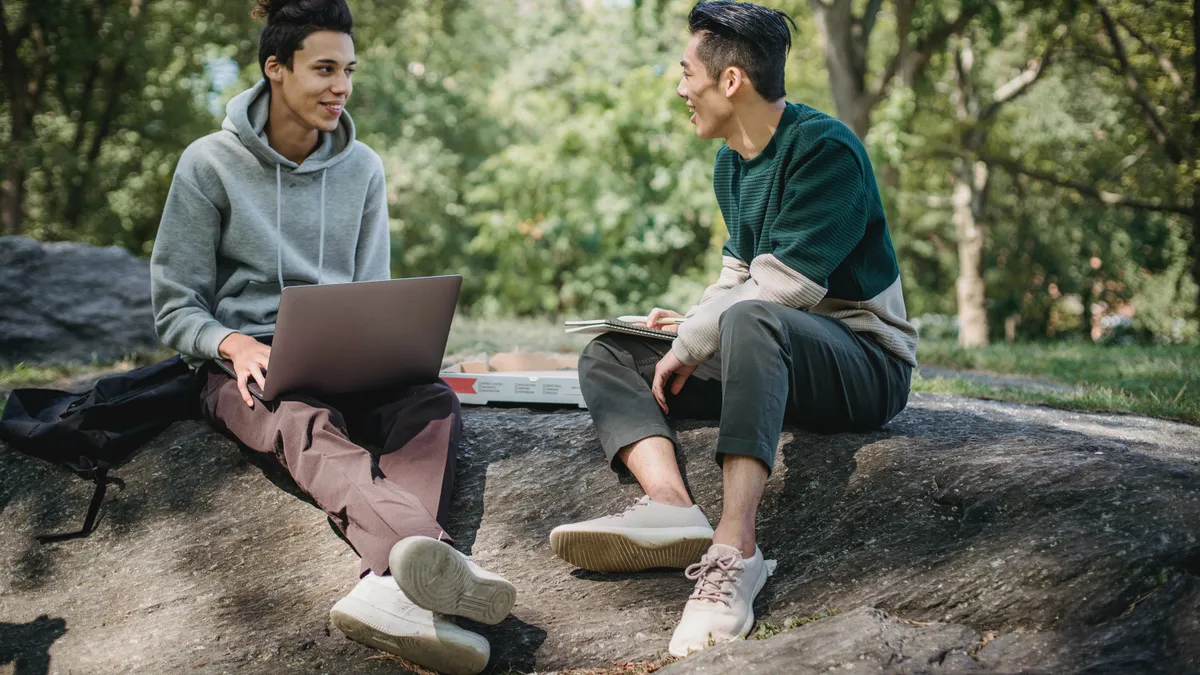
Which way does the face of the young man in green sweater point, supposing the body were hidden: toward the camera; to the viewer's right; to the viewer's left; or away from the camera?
to the viewer's left

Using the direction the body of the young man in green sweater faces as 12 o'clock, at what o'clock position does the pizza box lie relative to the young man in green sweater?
The pizza box is roughly at 3 o'clock from the young man in green sweater.

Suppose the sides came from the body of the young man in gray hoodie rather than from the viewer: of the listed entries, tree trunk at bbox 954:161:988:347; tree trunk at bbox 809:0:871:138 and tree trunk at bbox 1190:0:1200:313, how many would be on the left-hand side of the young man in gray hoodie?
3

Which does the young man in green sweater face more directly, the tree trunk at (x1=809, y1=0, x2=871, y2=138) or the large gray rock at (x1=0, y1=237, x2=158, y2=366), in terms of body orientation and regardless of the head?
the large gray rock

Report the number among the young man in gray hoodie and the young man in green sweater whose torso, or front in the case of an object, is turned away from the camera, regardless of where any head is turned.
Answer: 0

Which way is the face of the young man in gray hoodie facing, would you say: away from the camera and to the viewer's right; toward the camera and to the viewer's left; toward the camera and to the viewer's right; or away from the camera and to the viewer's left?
toward the camera and to the viewer's right

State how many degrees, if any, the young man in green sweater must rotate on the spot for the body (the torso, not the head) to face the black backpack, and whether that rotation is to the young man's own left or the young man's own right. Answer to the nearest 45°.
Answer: approximately 45° to the young man's own right

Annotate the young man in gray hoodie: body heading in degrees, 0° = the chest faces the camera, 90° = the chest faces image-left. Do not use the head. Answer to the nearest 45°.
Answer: approximately 315°

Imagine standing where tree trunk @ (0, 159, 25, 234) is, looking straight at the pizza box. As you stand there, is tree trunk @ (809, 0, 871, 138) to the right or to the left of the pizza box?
left

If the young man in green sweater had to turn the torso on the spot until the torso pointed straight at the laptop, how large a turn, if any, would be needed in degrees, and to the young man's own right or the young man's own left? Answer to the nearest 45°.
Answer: approximately 45° to the young man's own right

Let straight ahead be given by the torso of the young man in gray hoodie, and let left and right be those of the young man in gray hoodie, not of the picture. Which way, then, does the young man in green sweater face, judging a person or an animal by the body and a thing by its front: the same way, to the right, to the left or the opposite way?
to the right

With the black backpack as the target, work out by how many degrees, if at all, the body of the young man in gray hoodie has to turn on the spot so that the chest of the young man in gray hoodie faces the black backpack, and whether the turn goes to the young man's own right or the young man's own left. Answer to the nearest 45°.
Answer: approximately 135° to the young man's own right

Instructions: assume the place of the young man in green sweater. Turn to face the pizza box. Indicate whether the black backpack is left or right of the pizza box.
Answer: left

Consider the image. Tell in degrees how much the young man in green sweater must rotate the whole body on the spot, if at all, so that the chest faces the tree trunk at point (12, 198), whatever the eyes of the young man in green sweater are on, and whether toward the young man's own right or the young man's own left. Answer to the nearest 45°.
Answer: approximately 90° to the young man's own right

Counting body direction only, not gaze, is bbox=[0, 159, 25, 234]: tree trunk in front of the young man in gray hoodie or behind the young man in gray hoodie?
behind

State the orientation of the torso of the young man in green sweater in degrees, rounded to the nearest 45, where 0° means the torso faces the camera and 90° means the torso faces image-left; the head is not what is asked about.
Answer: approximately 45°
